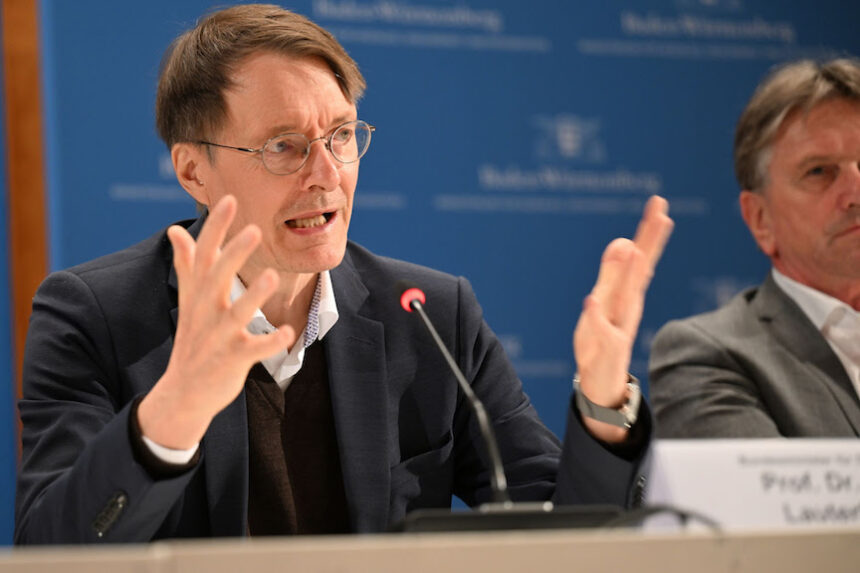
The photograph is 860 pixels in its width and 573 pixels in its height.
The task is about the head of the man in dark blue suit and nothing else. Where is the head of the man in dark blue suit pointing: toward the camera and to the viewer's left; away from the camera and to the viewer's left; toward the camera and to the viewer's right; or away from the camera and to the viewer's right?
toward the camera and to the viewer's right

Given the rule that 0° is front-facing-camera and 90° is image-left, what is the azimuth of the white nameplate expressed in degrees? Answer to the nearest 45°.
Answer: approximately 0°

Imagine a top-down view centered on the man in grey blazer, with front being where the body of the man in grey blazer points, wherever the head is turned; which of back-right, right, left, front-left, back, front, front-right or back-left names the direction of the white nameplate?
front-right

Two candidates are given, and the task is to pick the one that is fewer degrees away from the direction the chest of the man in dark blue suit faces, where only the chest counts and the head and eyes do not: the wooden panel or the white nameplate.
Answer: the white nameplate

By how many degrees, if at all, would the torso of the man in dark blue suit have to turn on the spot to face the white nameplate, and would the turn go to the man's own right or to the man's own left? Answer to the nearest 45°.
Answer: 0° — they already face it

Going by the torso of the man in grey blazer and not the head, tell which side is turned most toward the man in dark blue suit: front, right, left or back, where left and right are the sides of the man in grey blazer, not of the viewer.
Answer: right

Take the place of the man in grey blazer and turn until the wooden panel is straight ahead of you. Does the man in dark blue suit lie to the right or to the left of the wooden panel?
left

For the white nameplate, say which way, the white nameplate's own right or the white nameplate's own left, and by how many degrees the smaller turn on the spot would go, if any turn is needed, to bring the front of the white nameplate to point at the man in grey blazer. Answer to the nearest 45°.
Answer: approximately 180°
